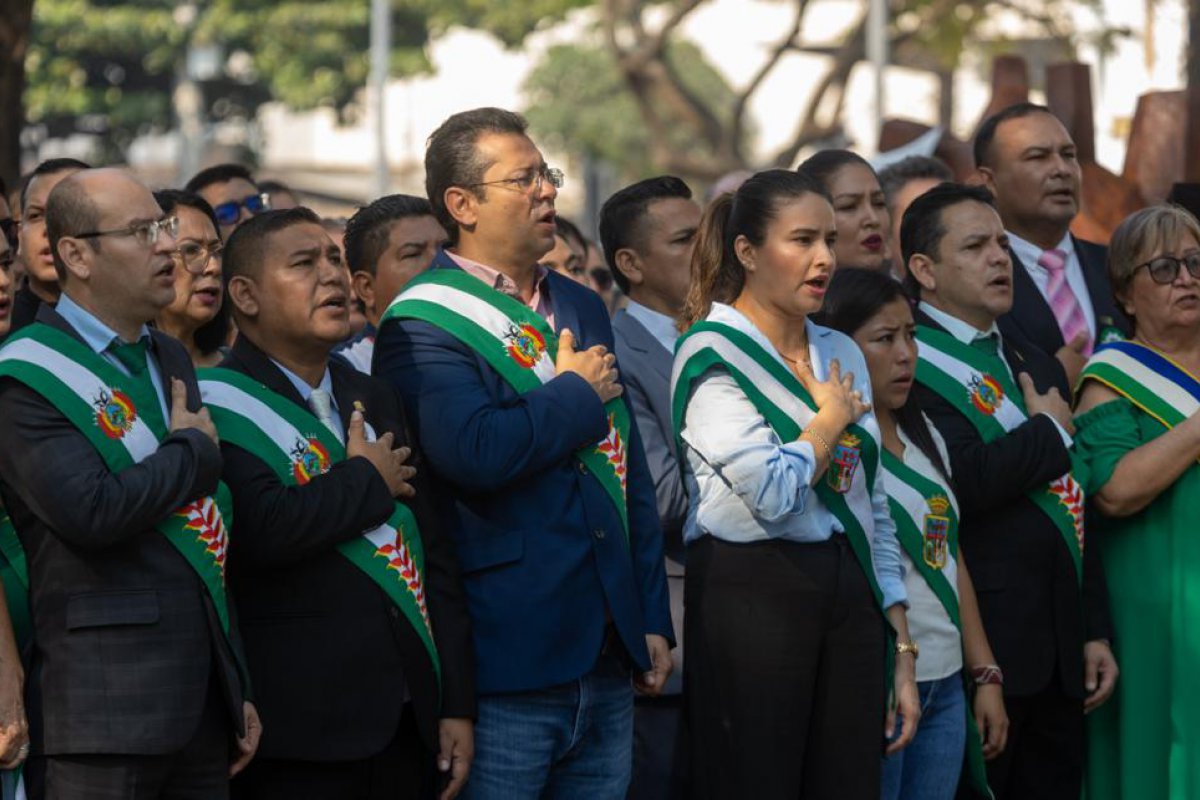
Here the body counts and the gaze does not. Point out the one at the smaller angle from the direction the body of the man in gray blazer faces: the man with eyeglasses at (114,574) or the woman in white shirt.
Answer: the woman in white shirt

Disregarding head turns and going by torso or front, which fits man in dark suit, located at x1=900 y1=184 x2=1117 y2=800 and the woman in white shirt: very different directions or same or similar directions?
same or similar directions

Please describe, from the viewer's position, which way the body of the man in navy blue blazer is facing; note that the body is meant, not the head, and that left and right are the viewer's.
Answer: facing the viewer and to the right of the viewer

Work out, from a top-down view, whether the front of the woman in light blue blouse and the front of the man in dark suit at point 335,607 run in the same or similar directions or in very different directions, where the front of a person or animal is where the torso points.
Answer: same or similar directions

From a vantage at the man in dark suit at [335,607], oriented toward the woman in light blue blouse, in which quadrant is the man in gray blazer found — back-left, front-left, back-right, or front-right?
front-left

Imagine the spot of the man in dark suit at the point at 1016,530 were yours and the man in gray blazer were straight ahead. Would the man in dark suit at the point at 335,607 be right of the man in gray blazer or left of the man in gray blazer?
left

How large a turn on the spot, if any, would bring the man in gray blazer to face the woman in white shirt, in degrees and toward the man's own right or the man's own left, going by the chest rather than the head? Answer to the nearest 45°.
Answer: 0° — they already face them

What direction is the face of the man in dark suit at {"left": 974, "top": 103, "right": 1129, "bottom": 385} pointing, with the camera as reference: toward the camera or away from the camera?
toward the camera

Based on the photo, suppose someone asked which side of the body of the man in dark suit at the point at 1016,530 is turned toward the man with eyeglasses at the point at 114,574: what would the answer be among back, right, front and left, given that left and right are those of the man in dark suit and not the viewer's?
right

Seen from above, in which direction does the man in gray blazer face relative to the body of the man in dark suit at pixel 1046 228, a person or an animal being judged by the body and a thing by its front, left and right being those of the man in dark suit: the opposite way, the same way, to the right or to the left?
the same way

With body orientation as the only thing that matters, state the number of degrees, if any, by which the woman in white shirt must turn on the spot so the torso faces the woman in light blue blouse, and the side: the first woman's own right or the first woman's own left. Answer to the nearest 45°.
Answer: approximately 90° to the first woman's own right

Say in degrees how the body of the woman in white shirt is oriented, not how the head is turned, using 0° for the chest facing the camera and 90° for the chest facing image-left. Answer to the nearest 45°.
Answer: approximately 315°
